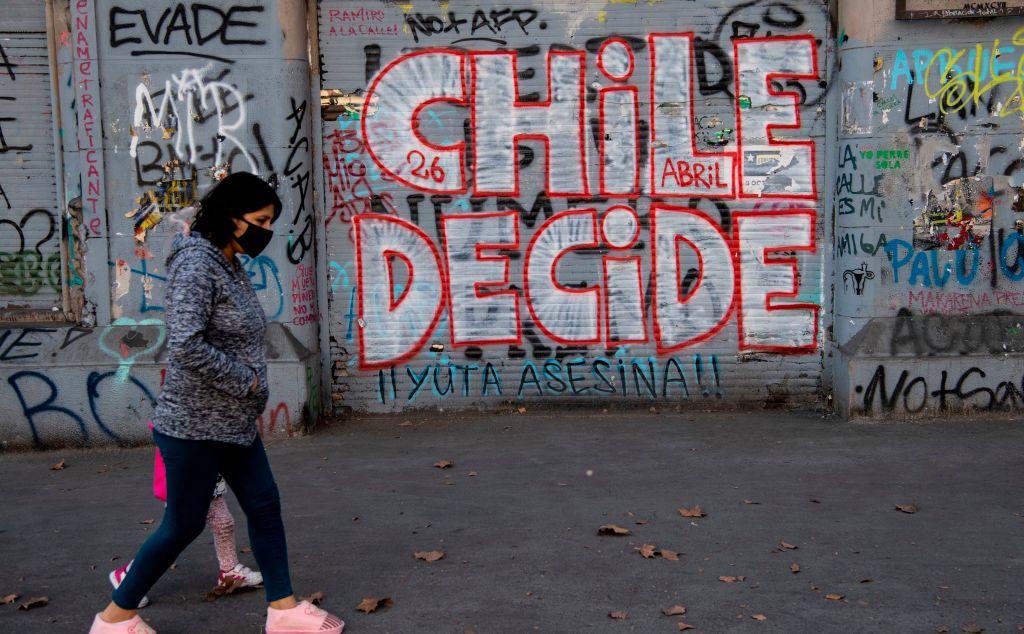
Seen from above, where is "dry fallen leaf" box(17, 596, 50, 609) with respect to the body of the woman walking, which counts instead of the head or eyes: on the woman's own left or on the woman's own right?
on the woman's own left

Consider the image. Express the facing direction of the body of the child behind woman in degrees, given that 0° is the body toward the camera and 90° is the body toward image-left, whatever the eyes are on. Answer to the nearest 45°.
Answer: approximately 270°

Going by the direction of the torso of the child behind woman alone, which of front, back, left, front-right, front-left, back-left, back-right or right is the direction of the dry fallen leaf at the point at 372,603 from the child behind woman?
front-right

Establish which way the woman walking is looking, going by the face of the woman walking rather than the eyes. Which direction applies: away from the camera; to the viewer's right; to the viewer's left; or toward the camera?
to the viewer's right

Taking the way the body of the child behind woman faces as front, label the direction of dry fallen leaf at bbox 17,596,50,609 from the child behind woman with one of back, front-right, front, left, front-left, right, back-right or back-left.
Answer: back

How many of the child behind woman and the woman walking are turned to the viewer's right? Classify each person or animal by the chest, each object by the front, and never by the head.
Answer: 2

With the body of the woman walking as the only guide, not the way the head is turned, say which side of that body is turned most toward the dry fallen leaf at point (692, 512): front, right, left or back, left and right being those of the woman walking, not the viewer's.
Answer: front

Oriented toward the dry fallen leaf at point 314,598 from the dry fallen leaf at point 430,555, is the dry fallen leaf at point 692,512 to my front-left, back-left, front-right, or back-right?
back-left

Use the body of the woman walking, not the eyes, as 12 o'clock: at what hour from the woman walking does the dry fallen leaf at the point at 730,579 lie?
The dry fallen leaf is roughly at 12 o'clock from the woman walking.

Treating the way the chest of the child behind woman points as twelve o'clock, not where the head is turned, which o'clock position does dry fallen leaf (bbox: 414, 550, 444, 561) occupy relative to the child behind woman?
The dry fallen leaf is roughly at 12 o'clock from the child behind woman.

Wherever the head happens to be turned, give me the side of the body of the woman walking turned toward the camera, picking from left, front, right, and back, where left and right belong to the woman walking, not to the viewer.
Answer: right
